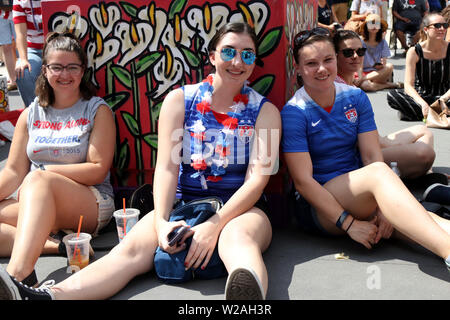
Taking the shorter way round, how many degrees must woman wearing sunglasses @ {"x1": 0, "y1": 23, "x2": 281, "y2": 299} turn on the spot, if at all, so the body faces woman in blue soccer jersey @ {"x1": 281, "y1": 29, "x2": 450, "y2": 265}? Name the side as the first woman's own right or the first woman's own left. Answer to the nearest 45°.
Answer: approximately 90° to the first woman's own left

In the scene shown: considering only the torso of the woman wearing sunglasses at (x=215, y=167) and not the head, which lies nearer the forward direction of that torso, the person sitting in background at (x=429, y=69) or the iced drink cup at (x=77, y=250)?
the iced drink cup

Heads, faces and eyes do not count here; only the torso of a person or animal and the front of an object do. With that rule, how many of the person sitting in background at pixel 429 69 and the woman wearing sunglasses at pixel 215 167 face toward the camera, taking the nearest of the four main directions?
2

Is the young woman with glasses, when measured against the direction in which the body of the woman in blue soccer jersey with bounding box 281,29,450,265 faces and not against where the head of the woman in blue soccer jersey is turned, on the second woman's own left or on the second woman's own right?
on the second woman's own right

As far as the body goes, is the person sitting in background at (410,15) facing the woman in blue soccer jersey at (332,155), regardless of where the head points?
yes

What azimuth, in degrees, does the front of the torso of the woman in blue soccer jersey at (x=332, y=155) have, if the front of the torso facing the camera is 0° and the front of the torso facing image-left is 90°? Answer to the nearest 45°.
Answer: approximately 315°

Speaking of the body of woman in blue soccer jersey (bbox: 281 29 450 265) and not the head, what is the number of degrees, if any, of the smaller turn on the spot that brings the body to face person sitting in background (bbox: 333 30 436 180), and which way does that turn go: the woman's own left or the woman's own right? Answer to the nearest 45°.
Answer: approximately 135° to the woman's own left

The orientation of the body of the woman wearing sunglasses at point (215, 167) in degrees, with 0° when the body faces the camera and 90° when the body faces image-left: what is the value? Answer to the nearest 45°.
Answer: approximately 0°
